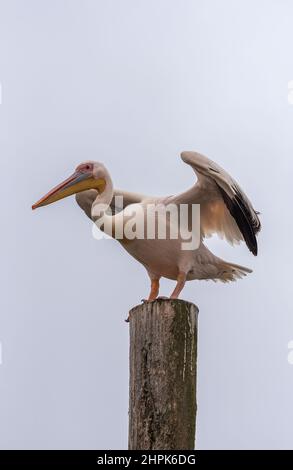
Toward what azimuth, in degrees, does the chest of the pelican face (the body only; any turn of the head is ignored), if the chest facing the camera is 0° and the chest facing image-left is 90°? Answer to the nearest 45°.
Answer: approximately 90°
